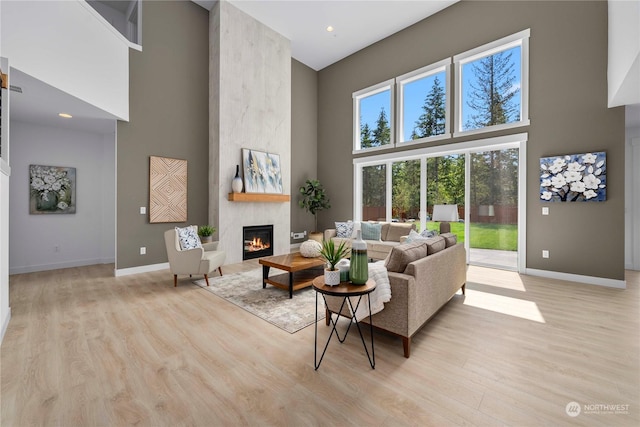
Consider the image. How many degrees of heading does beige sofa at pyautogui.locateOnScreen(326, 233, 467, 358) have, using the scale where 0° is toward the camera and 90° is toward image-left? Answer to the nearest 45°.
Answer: approximately 135°

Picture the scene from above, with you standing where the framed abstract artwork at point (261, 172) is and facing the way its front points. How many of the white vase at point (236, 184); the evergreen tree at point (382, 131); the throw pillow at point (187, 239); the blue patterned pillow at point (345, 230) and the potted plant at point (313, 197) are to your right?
2

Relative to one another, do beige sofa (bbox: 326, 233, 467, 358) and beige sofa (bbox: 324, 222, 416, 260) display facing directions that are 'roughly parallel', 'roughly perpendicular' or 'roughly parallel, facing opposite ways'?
roughly perpendicular

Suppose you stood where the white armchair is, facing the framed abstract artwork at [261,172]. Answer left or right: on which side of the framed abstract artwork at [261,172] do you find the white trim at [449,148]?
right

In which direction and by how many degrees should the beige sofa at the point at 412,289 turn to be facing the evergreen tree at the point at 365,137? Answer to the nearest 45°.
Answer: approximately 45° to its right

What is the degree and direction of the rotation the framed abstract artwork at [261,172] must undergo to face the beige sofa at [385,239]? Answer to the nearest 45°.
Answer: approximately 45° to its left

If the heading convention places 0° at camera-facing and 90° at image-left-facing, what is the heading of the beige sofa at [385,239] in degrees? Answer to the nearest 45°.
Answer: approximately 45°

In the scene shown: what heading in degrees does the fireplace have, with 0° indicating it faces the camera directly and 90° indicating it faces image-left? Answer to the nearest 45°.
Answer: approximately 315°
